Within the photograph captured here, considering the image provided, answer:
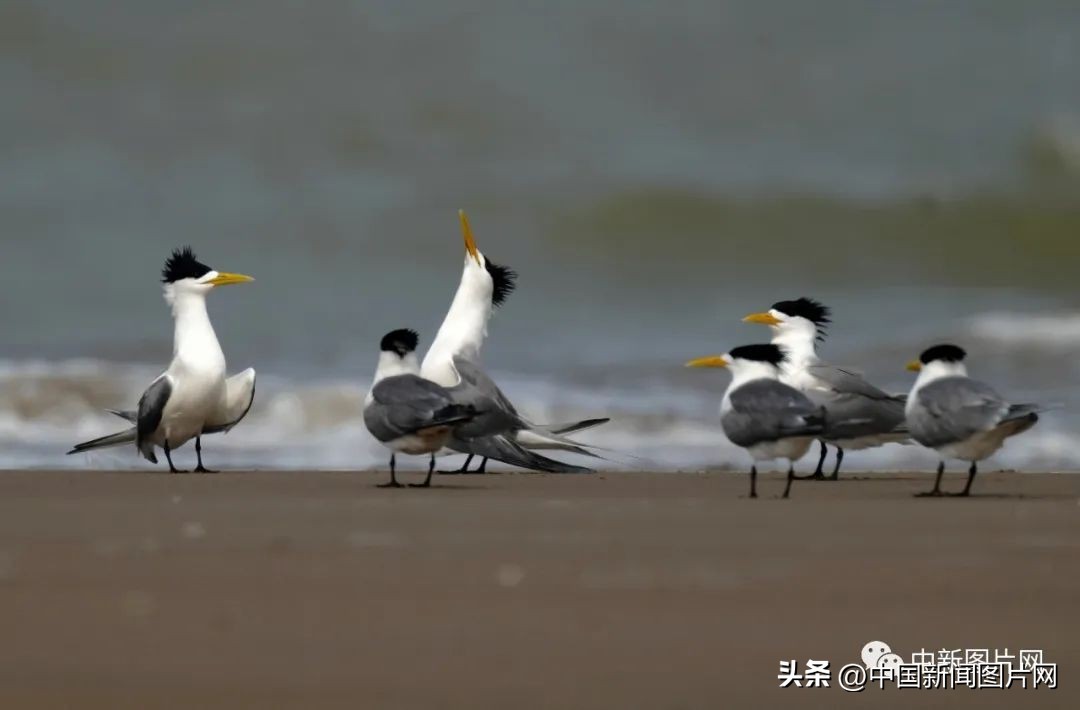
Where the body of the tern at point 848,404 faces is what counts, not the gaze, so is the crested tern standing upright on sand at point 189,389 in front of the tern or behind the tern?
in front

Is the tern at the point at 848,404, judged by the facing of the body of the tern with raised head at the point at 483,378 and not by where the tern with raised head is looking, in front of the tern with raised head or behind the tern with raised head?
behind

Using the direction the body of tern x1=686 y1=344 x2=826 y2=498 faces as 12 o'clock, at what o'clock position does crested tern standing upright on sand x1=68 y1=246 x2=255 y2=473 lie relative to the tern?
The crested tern standing upright on sand is roughly at 1 o'clock from the tern.

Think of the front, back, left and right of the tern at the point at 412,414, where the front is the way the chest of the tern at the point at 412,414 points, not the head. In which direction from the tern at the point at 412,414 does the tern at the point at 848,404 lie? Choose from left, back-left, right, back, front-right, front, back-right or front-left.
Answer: back-right

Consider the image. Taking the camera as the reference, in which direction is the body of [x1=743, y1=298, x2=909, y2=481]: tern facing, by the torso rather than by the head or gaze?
to the viewer's left

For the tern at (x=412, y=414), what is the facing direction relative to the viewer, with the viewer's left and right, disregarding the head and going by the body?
facing away from the viewer and to the left of the viewer

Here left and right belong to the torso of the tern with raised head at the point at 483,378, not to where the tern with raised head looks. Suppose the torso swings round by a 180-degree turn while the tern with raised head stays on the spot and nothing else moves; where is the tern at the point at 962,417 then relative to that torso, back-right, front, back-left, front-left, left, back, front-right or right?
front-right

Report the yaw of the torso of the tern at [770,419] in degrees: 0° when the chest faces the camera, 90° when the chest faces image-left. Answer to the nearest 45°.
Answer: approximately 90°

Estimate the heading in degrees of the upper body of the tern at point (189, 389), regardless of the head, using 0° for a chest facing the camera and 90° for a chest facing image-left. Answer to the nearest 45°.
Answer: approximately 315°

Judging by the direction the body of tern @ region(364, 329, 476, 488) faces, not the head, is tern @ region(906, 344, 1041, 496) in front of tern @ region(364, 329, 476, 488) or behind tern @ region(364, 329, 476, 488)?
behind

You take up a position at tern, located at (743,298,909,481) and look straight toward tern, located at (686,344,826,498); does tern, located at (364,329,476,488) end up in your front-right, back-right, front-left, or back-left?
front-right

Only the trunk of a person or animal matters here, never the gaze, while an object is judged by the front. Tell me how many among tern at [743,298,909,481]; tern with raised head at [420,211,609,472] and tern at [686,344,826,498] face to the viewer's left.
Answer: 3

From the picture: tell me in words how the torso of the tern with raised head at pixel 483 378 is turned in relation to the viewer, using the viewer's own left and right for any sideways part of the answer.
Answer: facing to the left of the viewer
